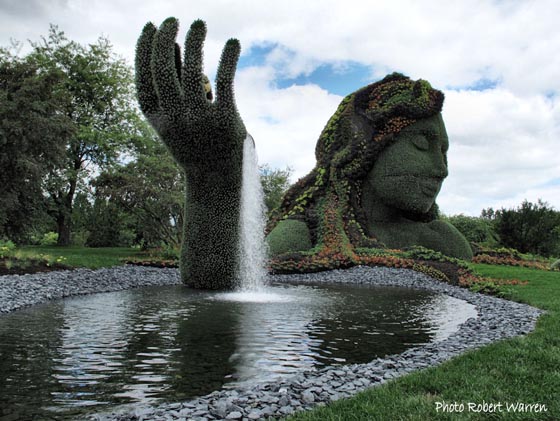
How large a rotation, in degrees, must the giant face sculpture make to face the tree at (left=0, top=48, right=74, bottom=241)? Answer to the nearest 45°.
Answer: approximately 135° to its right

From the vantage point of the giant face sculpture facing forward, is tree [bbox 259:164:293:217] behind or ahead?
behind

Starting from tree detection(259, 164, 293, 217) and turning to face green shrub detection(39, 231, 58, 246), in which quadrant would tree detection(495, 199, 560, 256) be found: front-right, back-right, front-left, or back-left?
back-left

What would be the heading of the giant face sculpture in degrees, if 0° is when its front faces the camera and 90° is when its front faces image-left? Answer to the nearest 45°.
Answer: approximately 315°

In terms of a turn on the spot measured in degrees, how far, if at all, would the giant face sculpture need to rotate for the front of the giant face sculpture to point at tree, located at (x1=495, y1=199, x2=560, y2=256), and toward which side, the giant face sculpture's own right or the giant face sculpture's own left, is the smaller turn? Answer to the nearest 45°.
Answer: approximately 90° to the giant face sculpture's own left

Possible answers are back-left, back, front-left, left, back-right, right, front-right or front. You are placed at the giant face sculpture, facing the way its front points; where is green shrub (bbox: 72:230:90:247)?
back

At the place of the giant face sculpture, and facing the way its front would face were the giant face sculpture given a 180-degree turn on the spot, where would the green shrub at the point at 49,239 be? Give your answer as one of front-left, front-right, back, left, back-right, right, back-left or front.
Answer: front

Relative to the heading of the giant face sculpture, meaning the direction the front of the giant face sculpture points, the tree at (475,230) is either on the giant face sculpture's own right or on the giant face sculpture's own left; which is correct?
on the giant face sculpture's own left

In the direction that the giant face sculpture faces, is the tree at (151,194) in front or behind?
behind
